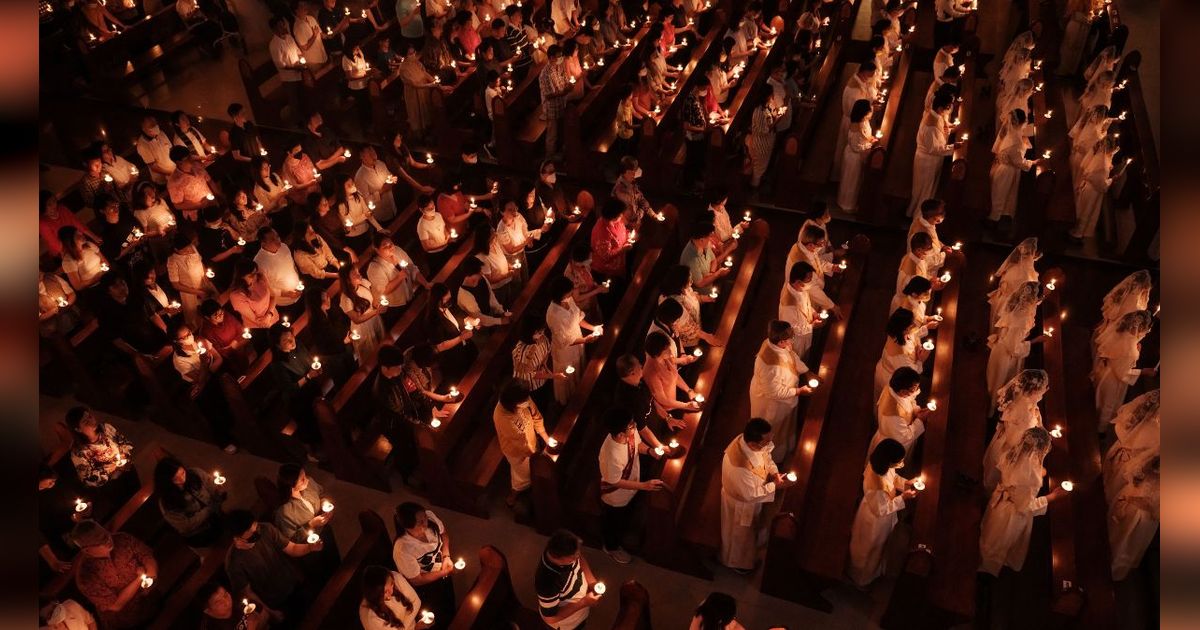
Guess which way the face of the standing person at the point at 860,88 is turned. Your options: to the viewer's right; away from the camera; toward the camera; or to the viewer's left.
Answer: to the viewer's right

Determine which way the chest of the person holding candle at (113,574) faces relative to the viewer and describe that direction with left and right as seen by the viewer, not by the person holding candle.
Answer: facing the viewer and to the right of the viewer

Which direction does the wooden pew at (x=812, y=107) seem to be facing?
to the viewer's right

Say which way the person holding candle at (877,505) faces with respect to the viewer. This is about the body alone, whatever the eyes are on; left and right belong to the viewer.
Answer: facing to the right of the viewer

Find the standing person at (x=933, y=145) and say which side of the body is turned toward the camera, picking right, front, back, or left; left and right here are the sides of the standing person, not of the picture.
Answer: right

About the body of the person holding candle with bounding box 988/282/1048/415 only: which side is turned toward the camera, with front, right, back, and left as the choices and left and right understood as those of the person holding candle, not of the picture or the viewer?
right

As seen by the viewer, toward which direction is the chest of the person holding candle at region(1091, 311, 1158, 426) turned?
to the viewer's right

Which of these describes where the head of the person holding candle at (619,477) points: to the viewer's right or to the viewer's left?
to the viewer's right

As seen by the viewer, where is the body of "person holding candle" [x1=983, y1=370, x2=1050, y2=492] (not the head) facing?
to the viewer's right
